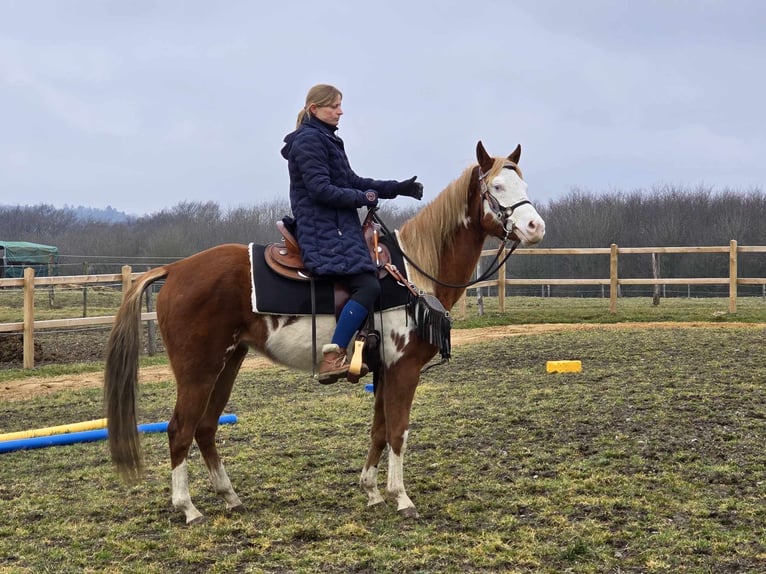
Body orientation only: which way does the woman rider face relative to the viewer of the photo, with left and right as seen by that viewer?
facing to the right of the viewer

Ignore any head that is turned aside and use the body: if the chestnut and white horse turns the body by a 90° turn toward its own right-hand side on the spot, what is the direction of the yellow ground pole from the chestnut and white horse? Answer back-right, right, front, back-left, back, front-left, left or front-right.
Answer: back-right

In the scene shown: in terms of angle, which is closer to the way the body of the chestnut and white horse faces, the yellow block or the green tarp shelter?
the yellow block

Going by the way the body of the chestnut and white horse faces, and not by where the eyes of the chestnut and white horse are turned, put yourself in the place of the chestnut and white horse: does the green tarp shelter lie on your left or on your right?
on your left

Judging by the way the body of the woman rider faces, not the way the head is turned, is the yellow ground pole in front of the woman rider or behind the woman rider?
behind

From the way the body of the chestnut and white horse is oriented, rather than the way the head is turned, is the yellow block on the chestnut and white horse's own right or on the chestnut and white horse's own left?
on the chestnut and white horse's own left

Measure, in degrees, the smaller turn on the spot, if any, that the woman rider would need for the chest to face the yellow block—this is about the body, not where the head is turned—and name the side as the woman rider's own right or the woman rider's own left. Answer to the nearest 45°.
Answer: approximately 45° to the woman rider's own left

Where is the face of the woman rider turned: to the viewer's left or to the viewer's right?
to the viewer's right

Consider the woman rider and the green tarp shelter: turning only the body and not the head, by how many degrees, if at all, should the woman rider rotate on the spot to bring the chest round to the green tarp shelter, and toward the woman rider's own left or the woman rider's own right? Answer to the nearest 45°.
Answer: approximately 135° to the woman rider's own left

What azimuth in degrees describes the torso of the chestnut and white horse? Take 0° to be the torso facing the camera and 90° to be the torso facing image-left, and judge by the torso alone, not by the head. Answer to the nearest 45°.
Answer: approximately 270°
